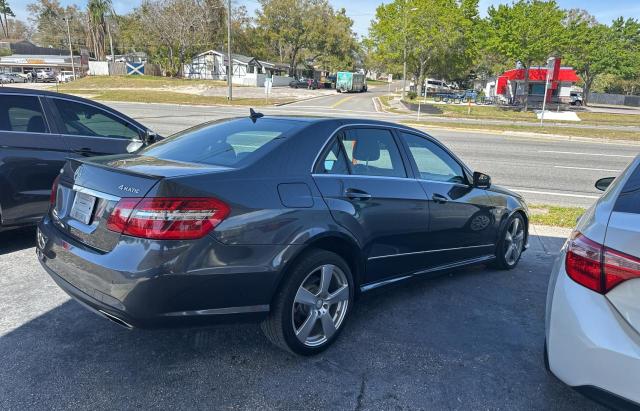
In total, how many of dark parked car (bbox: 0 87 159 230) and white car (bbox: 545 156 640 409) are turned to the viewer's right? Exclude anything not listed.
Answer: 1

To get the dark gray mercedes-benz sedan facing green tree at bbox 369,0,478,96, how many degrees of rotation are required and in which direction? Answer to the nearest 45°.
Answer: approximately 45° to its left

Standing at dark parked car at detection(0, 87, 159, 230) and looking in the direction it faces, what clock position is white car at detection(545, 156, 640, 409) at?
The white car is roughly at 2 o'clock from the dark parked car.

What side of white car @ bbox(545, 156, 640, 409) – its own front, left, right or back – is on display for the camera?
back

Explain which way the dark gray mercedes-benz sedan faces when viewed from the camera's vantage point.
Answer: facing away from the viewer and to the right of the viewer

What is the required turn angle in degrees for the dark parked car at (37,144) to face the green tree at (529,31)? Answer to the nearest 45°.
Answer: approximately 45° to its left

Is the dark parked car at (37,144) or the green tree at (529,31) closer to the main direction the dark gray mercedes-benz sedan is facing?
the green tree

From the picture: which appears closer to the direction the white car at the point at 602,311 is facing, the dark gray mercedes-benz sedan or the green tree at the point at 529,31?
the green tree

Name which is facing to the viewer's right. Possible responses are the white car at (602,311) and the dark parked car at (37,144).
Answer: the dark parked car

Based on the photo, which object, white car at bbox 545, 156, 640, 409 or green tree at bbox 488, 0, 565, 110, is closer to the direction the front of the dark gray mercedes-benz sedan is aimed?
the green tree

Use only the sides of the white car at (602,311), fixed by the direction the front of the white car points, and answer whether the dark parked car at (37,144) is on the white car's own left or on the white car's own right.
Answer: on the white car's own left

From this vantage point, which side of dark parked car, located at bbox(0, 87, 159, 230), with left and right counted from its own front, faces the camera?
right

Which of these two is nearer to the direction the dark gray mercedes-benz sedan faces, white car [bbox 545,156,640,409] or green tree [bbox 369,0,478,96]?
the green tree
